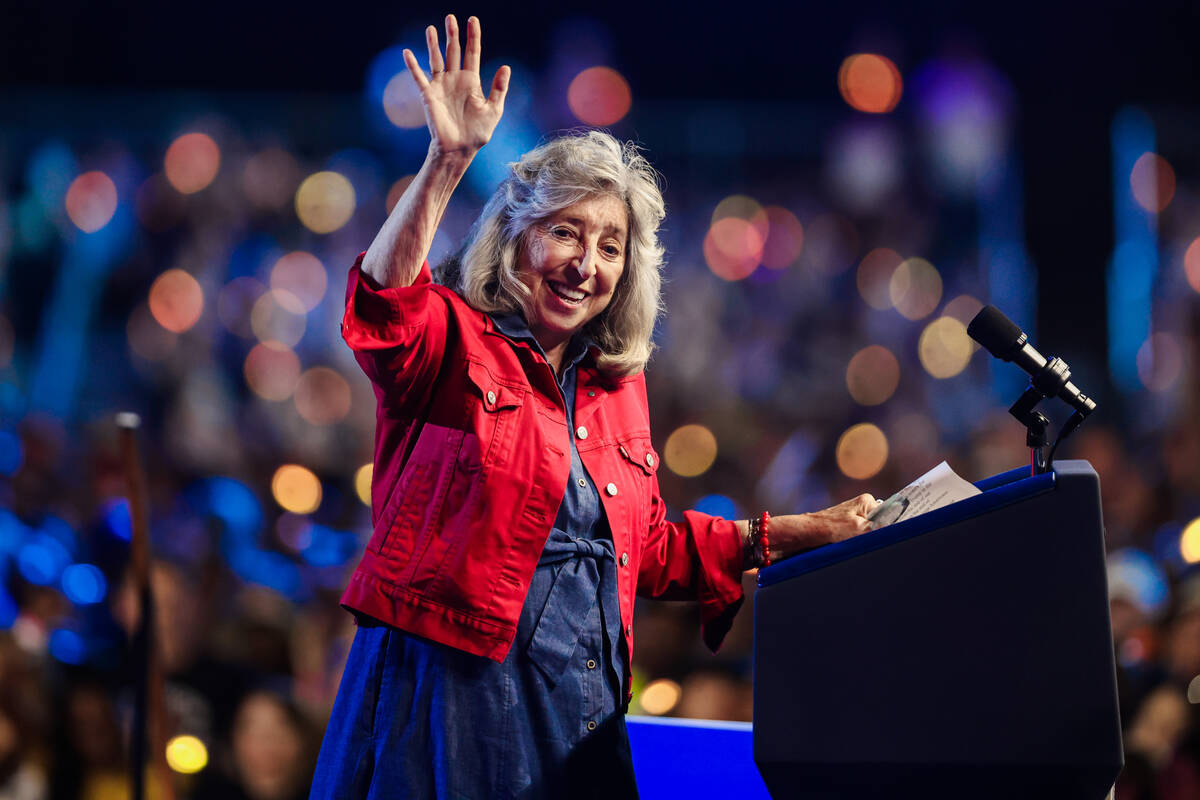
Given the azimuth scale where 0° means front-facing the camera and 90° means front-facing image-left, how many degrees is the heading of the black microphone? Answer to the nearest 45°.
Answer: approximately 90°

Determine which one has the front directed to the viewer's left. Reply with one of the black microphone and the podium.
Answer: the black microphone

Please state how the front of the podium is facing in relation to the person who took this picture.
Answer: facing to the right of the viewer

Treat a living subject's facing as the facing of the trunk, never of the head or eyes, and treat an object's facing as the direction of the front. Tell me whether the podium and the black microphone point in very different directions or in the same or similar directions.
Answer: very different directions

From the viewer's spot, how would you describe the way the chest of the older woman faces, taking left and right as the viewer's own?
facing the viewer and to the right of the viewer
